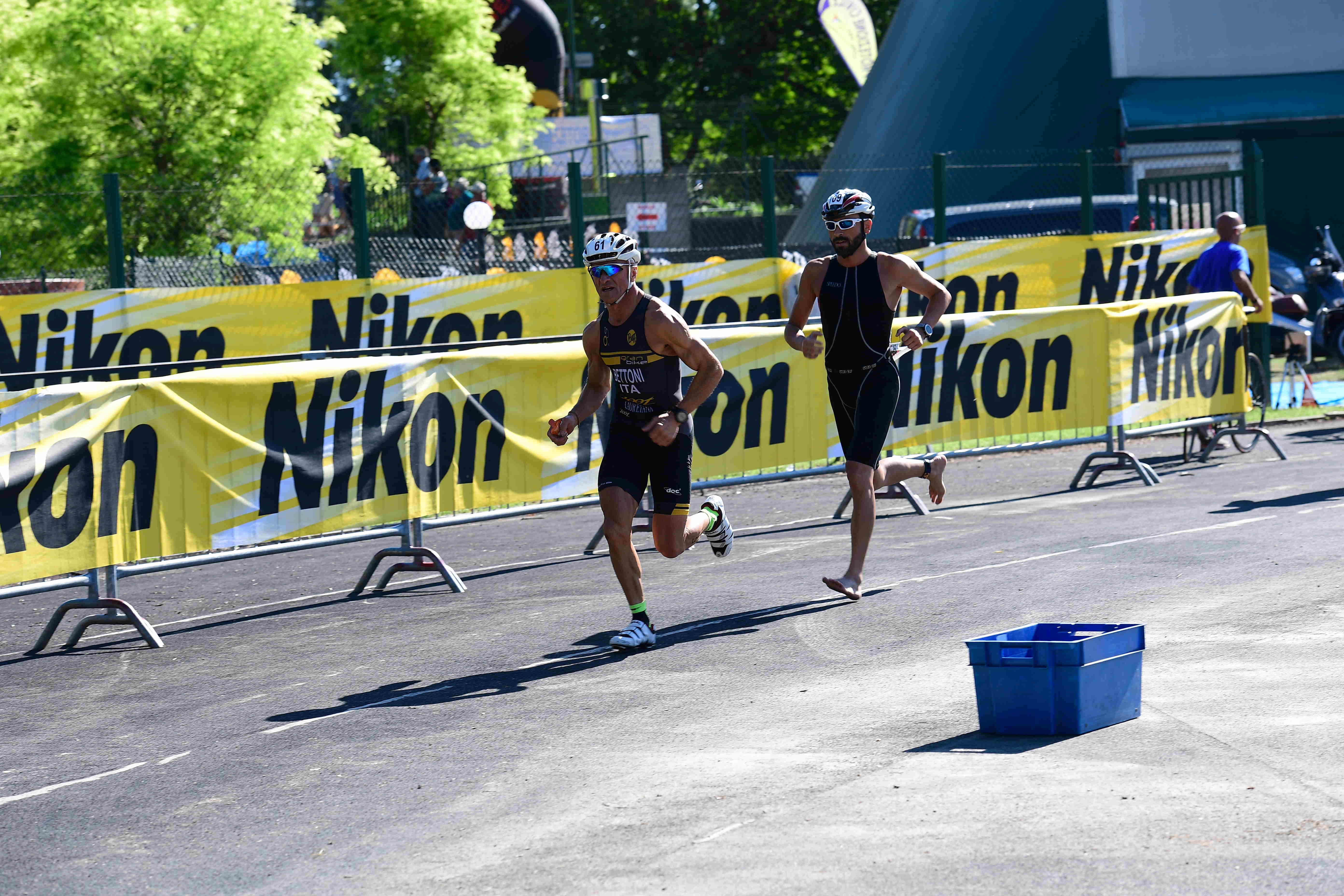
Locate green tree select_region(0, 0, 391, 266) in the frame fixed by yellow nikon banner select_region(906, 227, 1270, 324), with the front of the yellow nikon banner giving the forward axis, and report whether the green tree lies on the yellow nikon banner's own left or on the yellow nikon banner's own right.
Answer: on the yellow nikon banner's own right

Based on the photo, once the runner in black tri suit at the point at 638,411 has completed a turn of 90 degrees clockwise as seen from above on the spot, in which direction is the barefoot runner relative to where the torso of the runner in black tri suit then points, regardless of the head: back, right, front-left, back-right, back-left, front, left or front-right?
right

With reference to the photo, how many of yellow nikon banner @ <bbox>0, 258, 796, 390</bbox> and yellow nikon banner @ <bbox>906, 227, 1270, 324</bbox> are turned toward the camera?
2

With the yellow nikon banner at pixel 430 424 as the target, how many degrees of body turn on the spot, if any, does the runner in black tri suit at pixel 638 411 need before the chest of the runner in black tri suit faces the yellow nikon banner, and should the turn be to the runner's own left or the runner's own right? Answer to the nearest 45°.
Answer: approximately 90° to the runner's own right

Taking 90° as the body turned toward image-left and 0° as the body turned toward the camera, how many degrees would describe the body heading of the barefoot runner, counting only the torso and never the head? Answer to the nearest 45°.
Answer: approximately 45°

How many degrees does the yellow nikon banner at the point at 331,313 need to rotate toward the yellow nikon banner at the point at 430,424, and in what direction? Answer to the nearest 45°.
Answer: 0° — it already faces it

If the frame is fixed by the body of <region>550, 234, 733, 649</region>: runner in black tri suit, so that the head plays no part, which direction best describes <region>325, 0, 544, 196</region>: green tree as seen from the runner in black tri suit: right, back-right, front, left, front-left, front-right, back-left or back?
back-right

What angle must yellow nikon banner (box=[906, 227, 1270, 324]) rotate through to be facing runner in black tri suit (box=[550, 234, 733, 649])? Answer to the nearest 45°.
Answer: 0° — it already faces them

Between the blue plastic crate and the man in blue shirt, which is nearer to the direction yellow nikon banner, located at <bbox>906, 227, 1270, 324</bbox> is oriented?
the blue plastic crate

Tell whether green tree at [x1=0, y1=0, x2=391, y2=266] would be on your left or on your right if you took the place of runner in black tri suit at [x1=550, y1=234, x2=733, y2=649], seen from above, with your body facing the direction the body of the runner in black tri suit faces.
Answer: on your right

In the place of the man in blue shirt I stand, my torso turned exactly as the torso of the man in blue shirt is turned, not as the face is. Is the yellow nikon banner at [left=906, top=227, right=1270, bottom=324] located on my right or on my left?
on my left

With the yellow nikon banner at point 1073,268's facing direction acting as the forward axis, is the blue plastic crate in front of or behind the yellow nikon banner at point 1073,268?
in front

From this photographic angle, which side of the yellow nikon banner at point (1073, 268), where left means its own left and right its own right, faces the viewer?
front

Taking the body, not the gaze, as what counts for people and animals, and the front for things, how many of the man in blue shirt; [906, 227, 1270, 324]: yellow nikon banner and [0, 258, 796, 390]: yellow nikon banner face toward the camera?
2

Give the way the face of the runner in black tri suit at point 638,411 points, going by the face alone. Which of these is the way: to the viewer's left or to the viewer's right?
to the viewer's left
